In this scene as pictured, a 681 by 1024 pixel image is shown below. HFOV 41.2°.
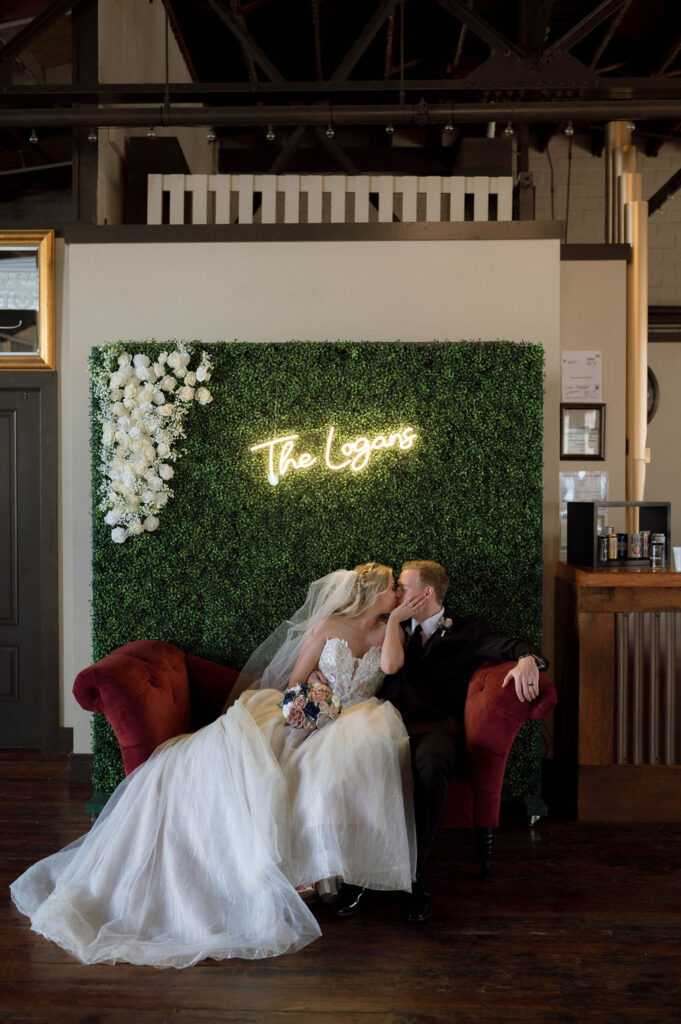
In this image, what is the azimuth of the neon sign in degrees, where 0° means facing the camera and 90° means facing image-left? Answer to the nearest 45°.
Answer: approximately 0°

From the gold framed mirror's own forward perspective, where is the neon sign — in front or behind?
in front

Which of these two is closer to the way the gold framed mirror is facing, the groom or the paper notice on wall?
the groom

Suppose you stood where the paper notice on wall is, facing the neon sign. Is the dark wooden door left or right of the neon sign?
right
